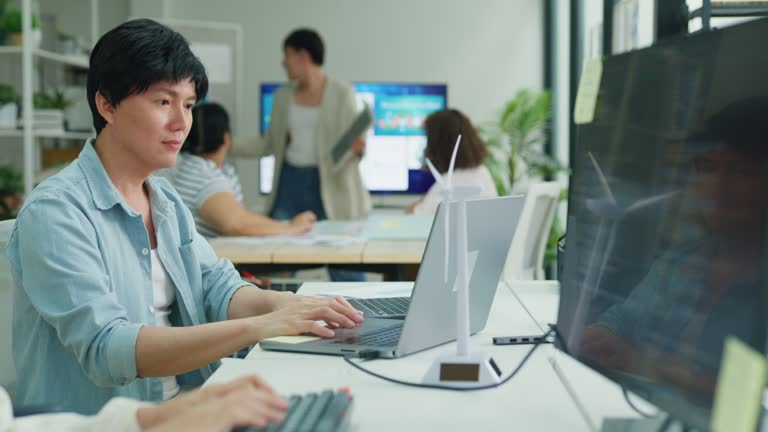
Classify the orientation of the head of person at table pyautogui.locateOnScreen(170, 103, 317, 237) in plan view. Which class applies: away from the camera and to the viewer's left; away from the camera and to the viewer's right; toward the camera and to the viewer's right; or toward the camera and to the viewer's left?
away from the camera and to the viewer's right

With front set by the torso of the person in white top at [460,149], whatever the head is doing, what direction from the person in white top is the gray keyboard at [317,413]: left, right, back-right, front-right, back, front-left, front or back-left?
back-left

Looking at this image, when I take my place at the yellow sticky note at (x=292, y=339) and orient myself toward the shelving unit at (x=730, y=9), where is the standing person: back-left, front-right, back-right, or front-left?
front-left

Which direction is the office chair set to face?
to the viewer's left

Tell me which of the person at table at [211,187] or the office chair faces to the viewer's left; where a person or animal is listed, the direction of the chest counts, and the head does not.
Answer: the office chair

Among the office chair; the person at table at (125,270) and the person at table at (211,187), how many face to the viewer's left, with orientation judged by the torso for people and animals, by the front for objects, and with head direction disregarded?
1

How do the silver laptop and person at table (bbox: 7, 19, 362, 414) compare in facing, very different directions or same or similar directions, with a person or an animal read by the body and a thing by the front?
very different directions

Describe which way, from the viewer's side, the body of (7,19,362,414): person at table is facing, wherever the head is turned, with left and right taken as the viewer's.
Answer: facing the viewer and to the right of the viewer

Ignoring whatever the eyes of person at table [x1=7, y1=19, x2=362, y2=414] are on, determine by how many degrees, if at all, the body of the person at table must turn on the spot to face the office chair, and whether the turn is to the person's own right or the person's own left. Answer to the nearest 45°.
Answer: approximately 90° to the person's own left

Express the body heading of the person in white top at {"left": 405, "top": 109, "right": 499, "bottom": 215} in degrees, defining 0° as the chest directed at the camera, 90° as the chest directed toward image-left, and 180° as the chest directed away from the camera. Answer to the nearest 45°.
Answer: approximately 135°
